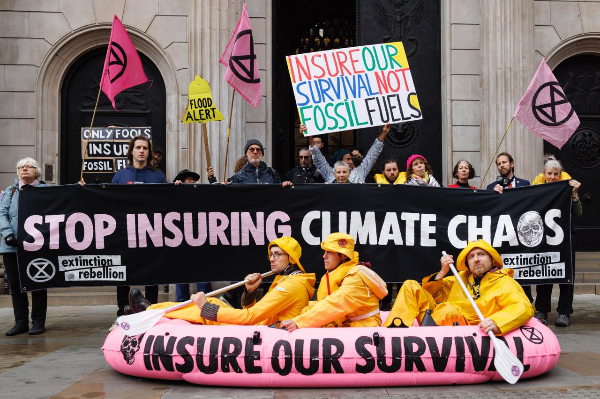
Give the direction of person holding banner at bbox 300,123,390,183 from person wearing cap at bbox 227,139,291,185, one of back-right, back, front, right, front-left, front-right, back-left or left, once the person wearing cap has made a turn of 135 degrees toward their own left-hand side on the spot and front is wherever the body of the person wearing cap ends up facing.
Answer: front-right

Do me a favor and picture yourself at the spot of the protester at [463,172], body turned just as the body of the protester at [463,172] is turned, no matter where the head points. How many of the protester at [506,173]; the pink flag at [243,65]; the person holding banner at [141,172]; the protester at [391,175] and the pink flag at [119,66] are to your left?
1

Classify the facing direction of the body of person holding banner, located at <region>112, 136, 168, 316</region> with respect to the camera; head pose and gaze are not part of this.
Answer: toward the camera

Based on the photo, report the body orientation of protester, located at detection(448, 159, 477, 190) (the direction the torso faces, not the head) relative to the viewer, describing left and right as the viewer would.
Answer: facing the viewer

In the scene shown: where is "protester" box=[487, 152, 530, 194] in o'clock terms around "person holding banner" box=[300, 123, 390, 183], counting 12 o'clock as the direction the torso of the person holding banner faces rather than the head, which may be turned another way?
The protester is roughly at 9 o'clock from the person holding banner.

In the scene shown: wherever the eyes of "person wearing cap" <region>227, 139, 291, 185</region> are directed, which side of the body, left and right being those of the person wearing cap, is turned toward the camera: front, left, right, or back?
front

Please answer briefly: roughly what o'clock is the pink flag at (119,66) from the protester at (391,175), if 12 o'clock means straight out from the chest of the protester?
The pink flag is roughly at 3 o'clock from the protester.

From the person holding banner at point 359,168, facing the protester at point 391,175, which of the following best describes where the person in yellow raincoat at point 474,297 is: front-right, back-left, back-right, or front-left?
front-right

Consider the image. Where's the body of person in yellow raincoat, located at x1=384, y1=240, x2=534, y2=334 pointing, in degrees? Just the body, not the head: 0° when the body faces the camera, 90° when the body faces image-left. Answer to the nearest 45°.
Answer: approximately 45°
